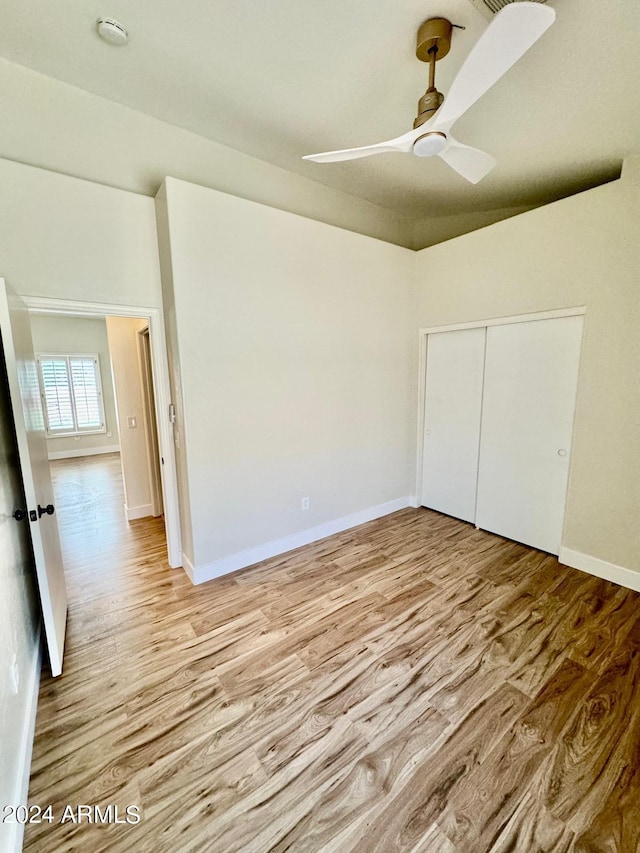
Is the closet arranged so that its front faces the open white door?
yes

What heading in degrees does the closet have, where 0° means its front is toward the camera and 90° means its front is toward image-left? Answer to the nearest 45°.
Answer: approximately 45°

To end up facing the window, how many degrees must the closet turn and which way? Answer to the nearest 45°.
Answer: approximately 45° to its right

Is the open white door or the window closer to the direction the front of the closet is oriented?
the open white door
